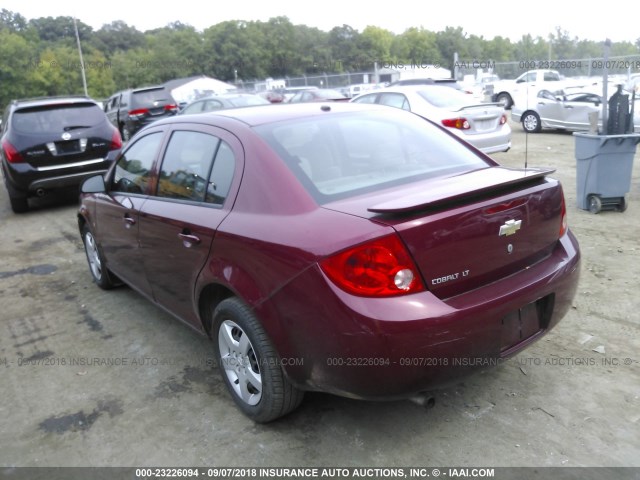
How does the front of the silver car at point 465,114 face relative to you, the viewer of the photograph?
facing away from the viewer and to the left of the viewer

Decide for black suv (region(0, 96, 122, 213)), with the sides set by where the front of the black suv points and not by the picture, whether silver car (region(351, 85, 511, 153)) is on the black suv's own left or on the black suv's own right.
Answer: on the black suv's own right

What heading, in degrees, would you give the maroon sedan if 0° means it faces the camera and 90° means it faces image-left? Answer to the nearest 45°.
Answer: approximately 135°

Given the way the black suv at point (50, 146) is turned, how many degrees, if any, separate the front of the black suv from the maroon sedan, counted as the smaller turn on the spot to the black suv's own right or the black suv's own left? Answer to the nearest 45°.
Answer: approximately 180°

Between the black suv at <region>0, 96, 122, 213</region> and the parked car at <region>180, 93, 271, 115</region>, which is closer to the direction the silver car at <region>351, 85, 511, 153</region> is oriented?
the parked car

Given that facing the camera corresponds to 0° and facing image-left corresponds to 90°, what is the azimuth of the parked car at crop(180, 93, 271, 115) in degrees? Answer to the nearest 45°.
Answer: approximately 135°

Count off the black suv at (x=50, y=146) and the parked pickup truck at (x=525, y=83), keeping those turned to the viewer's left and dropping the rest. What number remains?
1

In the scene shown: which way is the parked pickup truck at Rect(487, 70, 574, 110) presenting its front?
to the viewer's left

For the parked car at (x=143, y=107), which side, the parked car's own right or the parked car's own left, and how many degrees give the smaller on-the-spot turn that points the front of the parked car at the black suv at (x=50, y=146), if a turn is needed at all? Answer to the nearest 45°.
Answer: approximately 135° to the parked car's own left

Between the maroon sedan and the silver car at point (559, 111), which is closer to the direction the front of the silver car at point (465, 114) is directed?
the silver car at point (559, 111)

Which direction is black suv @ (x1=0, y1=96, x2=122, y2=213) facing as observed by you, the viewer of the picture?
facing away from the viewer

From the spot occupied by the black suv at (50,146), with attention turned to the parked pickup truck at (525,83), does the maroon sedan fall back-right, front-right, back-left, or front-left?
back-right
